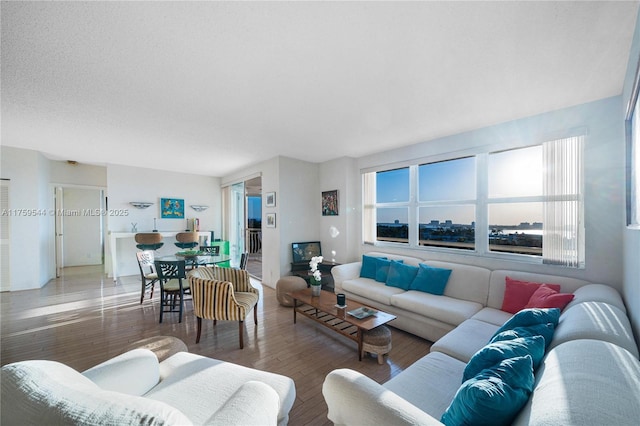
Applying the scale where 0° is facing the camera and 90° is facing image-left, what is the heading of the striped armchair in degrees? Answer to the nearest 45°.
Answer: approximately 270°

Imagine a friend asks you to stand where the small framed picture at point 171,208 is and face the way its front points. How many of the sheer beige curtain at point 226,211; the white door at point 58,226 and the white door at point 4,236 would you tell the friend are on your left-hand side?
1

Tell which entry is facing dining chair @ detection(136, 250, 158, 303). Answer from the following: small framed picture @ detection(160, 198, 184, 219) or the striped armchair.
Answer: the small framed picture

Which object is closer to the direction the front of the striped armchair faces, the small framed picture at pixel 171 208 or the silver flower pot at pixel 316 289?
the silver flower pot

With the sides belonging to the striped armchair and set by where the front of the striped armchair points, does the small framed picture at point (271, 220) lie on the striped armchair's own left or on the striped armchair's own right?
on the striped armchair's own left

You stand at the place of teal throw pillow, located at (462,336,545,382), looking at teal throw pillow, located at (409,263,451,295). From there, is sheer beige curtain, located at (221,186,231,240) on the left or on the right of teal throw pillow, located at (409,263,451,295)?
left

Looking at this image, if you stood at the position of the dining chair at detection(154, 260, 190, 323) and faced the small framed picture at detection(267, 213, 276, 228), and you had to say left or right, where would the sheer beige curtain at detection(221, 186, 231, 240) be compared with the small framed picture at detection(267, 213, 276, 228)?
left

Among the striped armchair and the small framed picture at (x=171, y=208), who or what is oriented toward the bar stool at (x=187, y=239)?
the small framed picture

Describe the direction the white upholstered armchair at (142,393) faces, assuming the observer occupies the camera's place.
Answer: facing away from the viewer and to the right of the viewer

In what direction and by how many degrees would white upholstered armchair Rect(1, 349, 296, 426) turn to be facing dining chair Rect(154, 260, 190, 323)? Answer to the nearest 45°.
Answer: approximately 45° to its left

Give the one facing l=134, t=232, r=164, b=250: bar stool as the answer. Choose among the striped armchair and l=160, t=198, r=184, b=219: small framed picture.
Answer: the small framed picture
